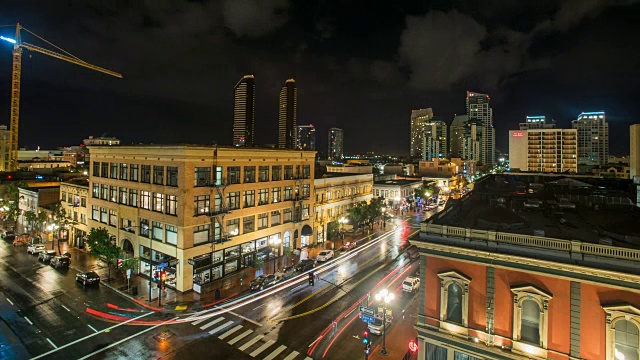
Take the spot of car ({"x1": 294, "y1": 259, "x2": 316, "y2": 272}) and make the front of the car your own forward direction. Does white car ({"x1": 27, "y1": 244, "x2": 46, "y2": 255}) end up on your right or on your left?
on your right

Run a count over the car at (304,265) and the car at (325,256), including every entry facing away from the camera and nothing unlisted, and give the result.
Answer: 0

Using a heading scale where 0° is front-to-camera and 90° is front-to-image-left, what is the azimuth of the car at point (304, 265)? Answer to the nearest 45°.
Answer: approximately 45°

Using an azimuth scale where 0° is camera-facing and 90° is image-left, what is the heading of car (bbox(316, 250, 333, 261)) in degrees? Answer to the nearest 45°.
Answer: approximately 45°

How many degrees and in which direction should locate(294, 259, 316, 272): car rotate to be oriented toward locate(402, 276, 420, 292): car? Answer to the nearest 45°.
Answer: approximately 90° to its left

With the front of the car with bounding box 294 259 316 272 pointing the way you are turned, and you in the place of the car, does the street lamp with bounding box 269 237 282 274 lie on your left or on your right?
on your right

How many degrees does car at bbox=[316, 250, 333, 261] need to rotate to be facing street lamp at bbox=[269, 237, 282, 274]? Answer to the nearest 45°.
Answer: approximately 45° to its right

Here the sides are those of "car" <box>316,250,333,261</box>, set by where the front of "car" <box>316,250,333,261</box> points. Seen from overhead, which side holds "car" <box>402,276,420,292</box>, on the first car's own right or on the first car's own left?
on the first car's own left
